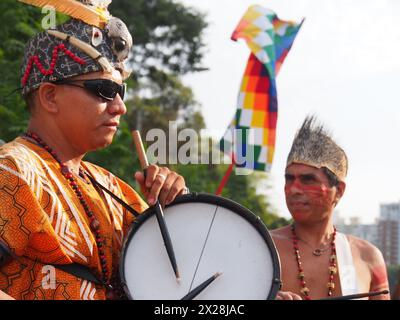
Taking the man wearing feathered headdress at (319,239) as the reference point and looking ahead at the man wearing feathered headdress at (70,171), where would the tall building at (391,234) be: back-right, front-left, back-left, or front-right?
back-right

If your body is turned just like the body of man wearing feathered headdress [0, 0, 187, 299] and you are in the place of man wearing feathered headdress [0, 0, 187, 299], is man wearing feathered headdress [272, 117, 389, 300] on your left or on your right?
on your left

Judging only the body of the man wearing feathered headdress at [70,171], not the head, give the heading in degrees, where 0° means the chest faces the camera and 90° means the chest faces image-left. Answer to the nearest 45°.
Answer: approximately 315°

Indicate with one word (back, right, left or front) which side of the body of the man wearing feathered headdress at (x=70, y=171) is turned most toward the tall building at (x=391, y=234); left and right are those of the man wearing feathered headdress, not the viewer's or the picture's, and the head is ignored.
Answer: left

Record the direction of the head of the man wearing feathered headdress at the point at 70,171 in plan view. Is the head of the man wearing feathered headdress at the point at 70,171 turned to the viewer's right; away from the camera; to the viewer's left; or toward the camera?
to the viewer's right

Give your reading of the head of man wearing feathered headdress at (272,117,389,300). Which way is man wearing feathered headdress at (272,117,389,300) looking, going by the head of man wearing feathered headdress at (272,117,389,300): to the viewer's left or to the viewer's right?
to the viewer's left

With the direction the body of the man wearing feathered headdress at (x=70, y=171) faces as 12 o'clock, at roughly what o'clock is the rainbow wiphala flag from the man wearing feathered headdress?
The rainbow wiphala flag is roughly at 8 o'clock from the man wearing feathered headdress.
